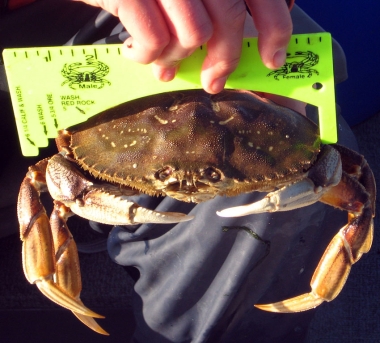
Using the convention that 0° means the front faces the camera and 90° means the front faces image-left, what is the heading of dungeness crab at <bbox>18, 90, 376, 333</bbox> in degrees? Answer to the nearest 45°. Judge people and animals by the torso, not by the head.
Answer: approximately 0°
